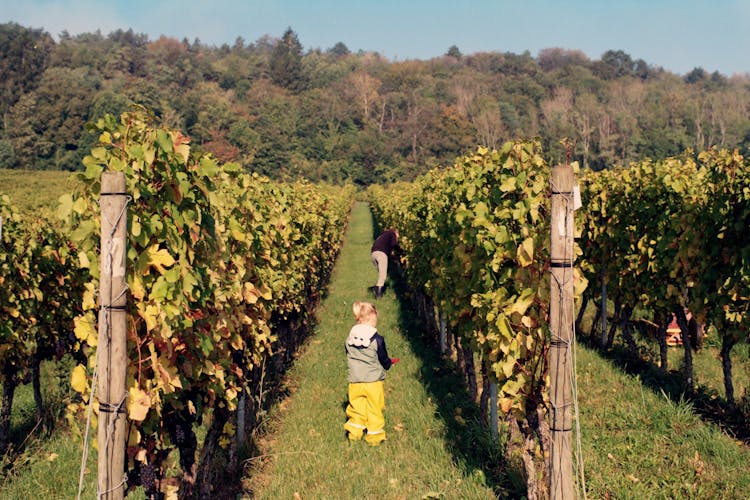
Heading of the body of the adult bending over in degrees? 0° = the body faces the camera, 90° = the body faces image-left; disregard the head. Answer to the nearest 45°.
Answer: approximately 270°

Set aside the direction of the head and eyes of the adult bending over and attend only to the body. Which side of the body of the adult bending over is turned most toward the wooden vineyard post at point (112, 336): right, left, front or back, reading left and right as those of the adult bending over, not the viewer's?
right

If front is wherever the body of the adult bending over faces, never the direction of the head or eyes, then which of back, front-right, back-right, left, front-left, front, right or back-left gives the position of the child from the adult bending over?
right

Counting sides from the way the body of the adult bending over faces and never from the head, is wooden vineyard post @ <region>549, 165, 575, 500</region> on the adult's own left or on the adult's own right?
on the adult's own right
